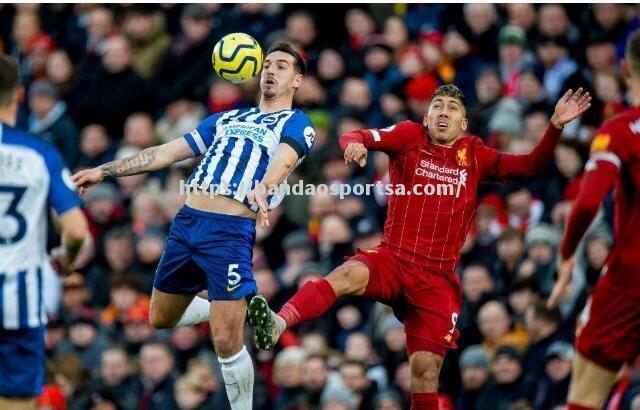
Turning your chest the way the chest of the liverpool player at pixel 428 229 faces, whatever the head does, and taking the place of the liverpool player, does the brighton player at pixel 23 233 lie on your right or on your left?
on your right

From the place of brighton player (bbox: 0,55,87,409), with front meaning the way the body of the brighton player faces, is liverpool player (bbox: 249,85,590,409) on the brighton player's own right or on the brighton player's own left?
on the brighton player's own right

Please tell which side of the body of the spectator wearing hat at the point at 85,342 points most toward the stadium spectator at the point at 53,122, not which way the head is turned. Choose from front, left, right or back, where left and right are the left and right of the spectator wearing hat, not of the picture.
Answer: back

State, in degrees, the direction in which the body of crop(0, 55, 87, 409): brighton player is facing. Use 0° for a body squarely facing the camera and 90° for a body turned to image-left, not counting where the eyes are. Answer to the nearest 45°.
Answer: approximately 180°

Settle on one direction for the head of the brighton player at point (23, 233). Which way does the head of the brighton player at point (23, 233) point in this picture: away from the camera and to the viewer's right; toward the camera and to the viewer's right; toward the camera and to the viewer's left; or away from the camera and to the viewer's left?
away from the camera and to the viewer's right

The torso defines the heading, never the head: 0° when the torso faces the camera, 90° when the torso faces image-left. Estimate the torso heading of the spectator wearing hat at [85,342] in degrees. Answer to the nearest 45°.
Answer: approximately 0°

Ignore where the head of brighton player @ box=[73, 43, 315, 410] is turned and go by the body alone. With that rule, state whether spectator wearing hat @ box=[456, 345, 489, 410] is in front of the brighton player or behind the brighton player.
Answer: behind
